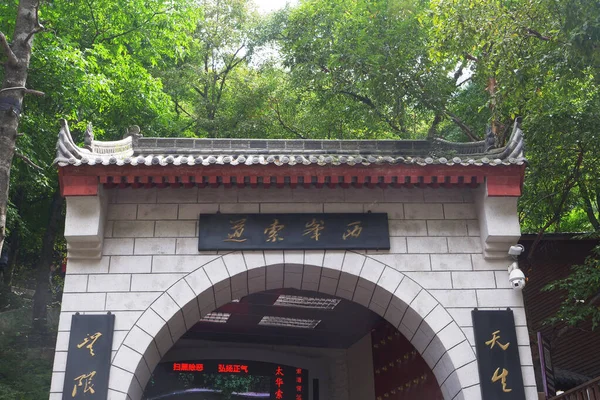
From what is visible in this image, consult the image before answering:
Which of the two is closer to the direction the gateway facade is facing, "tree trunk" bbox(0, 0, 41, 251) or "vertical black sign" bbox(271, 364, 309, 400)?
the tree trunk

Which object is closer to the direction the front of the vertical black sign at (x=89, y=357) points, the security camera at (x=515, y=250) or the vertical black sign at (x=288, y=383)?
the security camera

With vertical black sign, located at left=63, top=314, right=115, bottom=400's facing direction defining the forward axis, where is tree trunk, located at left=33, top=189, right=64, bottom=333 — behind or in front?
behind

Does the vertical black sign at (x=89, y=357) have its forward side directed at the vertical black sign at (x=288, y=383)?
no

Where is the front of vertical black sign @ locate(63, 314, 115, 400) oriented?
toward the camera

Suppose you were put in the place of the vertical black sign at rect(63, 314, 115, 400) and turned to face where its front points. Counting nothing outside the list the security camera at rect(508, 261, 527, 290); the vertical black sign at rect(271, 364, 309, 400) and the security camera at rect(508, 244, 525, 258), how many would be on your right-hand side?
0

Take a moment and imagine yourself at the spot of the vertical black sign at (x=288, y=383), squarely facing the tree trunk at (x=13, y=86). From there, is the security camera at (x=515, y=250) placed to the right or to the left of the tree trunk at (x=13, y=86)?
left

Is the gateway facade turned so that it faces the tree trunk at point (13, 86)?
no
